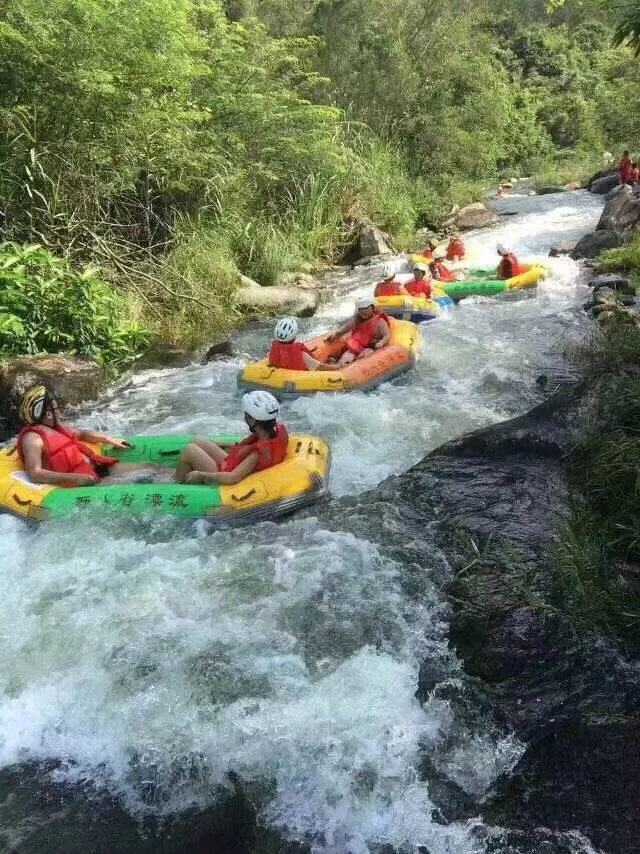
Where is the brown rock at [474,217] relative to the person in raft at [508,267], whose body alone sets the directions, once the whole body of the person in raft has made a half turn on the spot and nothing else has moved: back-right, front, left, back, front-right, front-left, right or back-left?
left

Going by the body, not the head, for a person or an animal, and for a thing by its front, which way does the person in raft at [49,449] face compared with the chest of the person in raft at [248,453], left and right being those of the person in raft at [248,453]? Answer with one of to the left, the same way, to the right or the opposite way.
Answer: the opposite way

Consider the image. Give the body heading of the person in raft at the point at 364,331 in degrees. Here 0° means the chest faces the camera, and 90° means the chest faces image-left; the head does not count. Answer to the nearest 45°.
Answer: approximately 45°

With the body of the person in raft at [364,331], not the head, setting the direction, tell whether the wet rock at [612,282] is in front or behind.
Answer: behind

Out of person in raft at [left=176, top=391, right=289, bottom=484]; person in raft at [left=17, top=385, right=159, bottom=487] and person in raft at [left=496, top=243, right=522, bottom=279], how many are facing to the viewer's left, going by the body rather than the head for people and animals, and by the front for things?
2

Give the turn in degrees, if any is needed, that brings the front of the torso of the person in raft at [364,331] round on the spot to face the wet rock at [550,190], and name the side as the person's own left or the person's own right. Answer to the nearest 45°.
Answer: approximately 135° to the person's own right

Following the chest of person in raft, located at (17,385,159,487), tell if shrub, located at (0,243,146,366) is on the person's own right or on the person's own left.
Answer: on the person's own left

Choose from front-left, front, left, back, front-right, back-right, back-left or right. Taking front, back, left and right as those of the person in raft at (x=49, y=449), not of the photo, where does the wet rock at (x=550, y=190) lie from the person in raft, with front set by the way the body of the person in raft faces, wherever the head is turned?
front-left

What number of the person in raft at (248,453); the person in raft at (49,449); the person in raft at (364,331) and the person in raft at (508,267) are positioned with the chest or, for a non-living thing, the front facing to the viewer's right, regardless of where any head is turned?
1

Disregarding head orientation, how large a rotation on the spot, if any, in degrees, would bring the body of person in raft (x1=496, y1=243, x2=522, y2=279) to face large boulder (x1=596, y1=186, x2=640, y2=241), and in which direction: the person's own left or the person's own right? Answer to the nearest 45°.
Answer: approximately 135° to the person's own right

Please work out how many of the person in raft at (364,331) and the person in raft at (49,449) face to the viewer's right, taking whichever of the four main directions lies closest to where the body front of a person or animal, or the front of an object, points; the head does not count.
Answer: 1

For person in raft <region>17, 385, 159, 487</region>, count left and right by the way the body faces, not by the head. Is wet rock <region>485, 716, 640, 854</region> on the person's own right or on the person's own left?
on the person's own right

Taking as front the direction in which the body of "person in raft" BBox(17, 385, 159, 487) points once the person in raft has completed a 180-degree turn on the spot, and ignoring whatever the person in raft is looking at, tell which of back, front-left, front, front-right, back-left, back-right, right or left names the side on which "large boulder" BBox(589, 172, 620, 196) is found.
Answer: back-right

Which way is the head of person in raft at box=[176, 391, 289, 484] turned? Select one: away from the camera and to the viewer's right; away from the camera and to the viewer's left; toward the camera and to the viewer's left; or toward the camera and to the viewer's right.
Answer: away from the camera and to the viewer's left

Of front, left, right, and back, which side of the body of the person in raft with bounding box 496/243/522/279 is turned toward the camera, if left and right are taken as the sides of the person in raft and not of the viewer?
left

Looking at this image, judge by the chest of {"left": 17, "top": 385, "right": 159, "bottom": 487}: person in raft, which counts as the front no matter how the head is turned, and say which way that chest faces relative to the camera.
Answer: to the viewer's right

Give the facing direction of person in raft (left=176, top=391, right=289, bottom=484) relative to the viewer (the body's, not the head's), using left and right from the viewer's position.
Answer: facing to the left of the viewer
